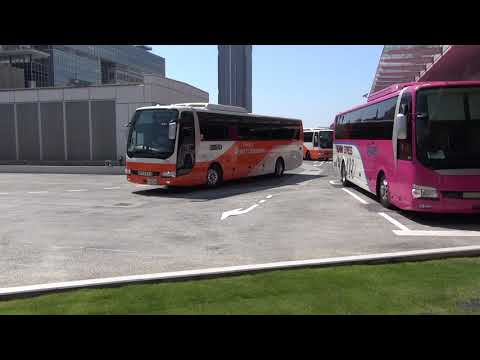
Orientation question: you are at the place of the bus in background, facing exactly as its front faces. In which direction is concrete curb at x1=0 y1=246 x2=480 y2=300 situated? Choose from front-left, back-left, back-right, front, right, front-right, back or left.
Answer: front-right

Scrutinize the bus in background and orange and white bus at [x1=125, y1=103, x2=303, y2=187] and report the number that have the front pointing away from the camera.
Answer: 0

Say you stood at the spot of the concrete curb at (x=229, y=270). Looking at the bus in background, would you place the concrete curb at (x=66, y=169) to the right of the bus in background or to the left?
left

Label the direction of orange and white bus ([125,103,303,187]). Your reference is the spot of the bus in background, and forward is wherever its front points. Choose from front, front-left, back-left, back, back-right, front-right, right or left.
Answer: front-right

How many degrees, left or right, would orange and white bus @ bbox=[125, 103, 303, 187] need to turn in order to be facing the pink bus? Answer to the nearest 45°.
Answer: approximately 90° to its left

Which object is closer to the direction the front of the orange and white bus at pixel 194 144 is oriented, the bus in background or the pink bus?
the pink bus

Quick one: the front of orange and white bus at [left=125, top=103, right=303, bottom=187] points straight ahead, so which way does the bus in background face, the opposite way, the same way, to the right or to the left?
to the left

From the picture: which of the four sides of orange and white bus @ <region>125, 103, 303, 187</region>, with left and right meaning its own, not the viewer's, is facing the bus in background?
back

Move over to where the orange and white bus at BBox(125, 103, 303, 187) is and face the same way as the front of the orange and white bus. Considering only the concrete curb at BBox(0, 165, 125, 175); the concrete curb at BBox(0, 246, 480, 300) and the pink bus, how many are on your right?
1

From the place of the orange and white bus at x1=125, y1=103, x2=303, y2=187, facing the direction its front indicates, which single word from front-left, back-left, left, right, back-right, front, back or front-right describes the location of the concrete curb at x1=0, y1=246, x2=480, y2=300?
front-left

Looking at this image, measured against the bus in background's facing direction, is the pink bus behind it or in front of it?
in front

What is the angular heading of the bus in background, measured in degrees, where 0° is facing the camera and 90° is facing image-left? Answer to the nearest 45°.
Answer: approximately 315°

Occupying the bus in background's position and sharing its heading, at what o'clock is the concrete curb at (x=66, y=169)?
The concrete curb is roughly at 3 o'clock from the bus in background.

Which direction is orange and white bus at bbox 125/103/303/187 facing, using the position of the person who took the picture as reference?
facing the viewer and to the left of the viewer

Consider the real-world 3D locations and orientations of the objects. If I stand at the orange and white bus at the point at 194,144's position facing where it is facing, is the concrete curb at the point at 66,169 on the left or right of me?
on my right
